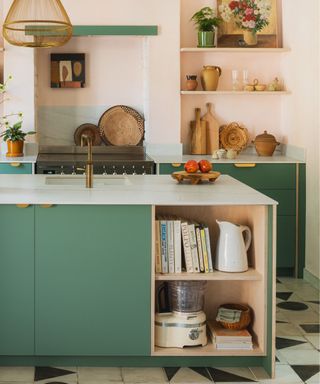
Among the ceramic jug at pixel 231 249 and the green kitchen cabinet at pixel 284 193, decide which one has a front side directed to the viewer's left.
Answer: the ceramic jug

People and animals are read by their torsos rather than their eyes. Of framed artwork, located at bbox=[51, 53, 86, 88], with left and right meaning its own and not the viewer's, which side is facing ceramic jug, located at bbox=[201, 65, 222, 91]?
left

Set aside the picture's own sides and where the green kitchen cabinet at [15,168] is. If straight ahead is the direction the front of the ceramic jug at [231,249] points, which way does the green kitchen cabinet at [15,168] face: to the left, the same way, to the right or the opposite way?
to the left

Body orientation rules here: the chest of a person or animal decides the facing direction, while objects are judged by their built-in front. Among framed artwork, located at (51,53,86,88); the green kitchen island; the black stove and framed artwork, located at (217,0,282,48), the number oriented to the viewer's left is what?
0

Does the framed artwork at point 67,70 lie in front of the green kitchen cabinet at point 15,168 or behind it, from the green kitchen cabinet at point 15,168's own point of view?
behind

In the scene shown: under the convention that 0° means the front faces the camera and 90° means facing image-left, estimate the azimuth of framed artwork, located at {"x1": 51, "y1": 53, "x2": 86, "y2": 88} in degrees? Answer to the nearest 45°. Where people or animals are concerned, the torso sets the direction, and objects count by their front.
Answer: approximately 0°

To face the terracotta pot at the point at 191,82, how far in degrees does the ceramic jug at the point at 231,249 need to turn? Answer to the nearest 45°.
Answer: approximately 90° to its right

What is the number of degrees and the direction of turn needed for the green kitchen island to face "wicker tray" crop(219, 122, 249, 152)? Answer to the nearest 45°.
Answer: approximately 180°

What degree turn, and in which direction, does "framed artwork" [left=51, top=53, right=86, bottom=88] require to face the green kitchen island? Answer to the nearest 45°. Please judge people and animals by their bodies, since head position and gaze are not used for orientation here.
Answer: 0° — it already faces it

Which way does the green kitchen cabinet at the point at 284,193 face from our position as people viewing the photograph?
facing the viewer

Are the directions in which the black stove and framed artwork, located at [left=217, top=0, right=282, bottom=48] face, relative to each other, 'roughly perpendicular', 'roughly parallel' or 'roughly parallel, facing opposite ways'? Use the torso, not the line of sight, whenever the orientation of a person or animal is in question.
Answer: roughly parallel

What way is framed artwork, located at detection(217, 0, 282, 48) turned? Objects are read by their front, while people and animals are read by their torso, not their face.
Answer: toward the camera

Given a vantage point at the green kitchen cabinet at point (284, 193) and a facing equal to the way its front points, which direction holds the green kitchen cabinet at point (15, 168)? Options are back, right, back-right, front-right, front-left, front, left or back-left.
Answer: right

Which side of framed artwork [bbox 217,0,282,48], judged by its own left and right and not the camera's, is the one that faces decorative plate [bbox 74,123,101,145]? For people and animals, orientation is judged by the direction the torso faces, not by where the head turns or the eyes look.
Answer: right

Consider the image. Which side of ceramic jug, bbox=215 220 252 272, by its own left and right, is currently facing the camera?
left
